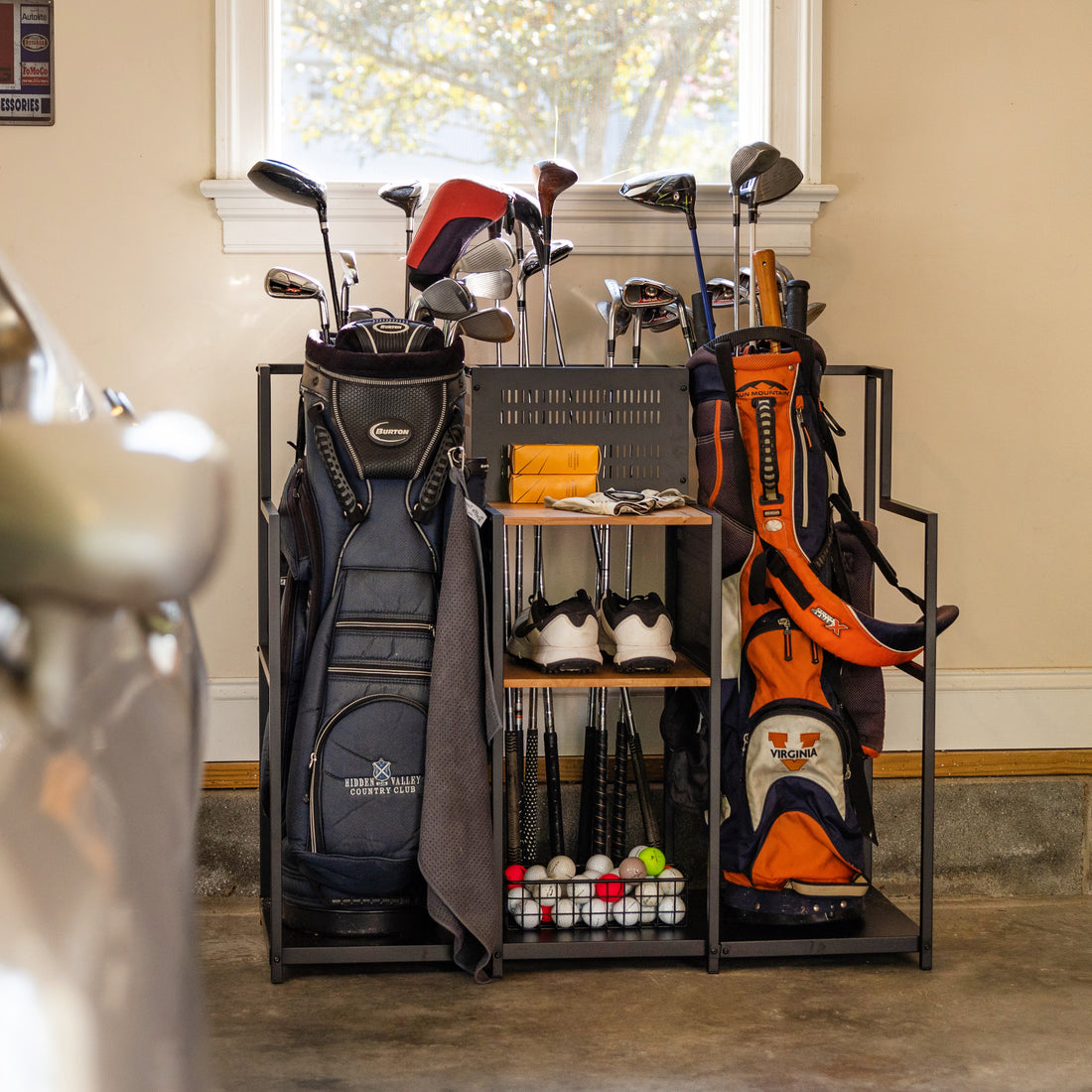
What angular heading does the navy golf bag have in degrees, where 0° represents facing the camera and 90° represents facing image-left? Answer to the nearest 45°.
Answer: approximately 0°

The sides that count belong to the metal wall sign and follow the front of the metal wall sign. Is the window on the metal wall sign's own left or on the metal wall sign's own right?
on the metal wall sign's own left

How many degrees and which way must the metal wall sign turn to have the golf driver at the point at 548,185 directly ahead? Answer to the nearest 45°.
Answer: approximately 45° to its left
